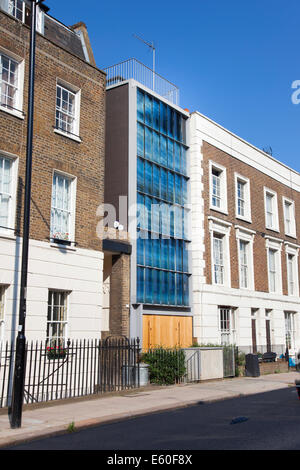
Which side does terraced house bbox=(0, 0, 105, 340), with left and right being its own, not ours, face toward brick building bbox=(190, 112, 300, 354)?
left

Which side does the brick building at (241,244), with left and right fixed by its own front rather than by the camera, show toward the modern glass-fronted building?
right

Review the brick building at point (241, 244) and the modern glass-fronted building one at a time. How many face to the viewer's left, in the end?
0

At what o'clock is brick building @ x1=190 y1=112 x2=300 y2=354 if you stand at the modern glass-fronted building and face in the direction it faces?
The brick building is roughly at 9 o'clock from the modern glass-fronted building.

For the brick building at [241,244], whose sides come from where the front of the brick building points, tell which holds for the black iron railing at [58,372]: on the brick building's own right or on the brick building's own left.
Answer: on the brick building's own right

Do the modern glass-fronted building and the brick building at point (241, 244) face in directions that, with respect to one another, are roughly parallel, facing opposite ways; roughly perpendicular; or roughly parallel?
roughly parallel

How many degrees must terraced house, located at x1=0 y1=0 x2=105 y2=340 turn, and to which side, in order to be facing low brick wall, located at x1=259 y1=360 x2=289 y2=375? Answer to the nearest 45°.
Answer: approximately 90° to its left

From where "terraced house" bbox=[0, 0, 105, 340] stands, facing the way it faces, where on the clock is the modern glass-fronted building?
The modern glass-fronted building is roughly at 9 o'clock from the terraced house.

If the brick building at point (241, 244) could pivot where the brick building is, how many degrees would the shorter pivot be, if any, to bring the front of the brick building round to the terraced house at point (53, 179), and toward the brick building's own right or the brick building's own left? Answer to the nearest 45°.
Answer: approximately 90° to the brick building's own right

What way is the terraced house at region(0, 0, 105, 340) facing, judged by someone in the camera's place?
facing the viewer and to the right of the viewer

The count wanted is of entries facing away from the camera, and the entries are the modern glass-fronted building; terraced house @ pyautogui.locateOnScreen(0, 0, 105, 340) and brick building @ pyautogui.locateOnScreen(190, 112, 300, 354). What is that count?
0
